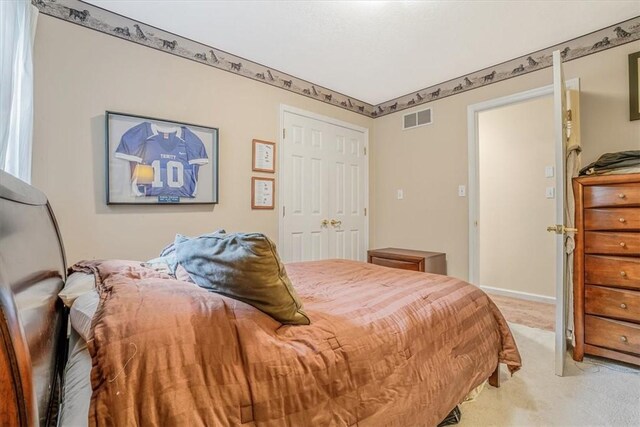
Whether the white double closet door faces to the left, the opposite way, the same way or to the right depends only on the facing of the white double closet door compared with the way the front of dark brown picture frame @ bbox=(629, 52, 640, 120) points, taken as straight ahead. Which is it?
to the left

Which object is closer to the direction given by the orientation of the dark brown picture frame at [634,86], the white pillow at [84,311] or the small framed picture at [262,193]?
the white pillow

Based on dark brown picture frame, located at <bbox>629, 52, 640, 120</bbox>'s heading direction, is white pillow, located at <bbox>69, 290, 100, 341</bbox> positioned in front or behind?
in front

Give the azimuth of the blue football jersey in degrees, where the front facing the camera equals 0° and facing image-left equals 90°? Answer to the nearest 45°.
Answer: approximately 0°

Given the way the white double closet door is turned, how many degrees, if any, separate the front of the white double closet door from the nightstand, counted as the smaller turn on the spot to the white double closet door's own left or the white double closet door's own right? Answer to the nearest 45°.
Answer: approximately 45° to the white double closet door's own left

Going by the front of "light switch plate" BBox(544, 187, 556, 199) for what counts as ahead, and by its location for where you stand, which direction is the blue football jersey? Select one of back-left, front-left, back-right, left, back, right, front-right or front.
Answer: front-right

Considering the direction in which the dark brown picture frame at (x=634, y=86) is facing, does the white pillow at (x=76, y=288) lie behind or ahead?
ahead

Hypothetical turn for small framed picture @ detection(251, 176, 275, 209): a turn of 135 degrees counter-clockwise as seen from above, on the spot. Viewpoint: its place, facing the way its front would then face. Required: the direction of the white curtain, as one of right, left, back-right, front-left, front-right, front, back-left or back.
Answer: back-left

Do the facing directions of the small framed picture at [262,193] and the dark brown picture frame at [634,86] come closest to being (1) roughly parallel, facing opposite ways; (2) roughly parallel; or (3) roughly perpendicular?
roughly perpendicular

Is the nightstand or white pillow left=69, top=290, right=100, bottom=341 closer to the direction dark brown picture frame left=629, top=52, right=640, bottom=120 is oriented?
the white pillow

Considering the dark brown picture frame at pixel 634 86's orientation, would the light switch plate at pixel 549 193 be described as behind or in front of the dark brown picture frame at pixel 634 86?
behind

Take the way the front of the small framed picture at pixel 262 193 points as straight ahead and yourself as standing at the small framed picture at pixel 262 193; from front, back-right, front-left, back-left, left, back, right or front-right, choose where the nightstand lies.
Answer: front-left

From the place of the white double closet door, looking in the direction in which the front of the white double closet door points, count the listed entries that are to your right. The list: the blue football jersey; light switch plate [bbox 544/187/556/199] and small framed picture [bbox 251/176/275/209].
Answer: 2

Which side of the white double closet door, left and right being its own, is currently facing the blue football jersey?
right
